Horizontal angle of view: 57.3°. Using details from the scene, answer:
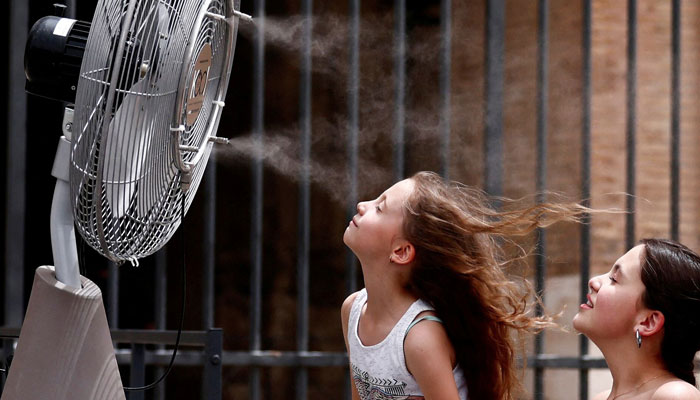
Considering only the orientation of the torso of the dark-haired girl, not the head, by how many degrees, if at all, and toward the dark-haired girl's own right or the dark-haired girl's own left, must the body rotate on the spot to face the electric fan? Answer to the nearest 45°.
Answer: approximately 45° to the dark-haired girl's own right

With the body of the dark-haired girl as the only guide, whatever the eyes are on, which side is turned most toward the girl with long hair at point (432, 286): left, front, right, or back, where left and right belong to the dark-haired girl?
front

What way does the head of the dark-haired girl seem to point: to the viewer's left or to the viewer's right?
to the viewer's left

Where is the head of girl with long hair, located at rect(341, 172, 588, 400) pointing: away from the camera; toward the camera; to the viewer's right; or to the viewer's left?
to the viewer's left

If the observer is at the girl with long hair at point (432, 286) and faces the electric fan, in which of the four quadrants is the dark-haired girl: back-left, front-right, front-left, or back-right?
back-left

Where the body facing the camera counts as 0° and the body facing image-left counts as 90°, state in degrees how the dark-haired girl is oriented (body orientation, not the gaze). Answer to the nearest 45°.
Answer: approximately 90°
